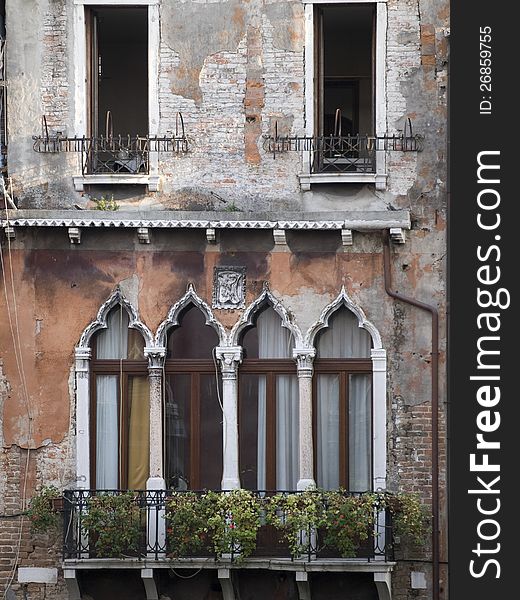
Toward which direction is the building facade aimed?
toward the camera

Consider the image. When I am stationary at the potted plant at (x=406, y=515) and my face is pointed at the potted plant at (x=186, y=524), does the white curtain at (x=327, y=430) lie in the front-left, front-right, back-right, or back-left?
front-right
